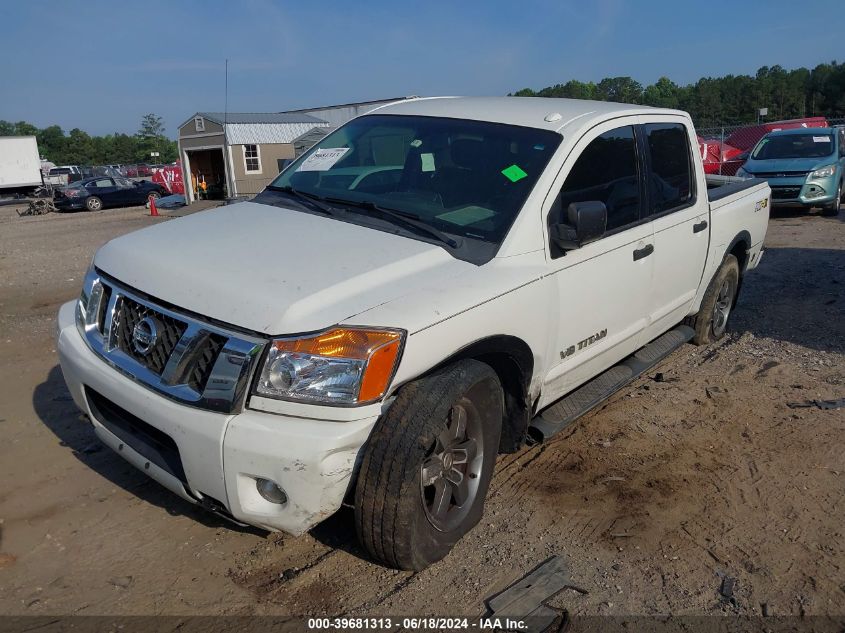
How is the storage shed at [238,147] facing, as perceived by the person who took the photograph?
facing the viewer and to the left of the viewer

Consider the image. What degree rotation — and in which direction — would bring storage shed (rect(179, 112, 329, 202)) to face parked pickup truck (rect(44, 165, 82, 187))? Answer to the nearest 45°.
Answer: approximately 90° to its right

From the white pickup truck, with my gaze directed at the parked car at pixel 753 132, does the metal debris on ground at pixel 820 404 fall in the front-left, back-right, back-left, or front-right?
front-right

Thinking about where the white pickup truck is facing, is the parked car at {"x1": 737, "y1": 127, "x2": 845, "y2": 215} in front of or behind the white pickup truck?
behind

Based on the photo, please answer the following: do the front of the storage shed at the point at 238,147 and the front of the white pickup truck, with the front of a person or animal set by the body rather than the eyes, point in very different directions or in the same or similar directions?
same or similar directions

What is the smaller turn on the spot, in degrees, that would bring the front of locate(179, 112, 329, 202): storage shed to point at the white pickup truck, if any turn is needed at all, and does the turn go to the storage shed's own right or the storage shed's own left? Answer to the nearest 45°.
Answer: approximately 45° to the storage shed's own left

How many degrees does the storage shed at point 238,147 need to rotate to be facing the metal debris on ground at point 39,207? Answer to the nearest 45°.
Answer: approximately 45° to its right

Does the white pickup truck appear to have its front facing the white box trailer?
no

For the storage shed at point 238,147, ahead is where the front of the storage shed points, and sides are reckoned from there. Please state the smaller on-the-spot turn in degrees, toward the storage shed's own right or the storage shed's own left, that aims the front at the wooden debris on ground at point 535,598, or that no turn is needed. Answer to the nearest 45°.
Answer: approximately 45° to the storage shed's own left

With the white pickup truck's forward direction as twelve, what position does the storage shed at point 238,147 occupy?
The storage shed is roughly at 4 o'clock from the white pickup truck.

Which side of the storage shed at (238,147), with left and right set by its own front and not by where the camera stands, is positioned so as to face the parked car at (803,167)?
left

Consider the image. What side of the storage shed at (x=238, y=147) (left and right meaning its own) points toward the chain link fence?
left

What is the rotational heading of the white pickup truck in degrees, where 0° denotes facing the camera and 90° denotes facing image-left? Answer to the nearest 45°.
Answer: approximately 45°

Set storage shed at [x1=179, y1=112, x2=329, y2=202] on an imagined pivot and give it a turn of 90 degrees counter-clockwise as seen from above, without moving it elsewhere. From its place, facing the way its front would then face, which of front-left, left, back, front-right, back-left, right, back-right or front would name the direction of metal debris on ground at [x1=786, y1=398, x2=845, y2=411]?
front-right

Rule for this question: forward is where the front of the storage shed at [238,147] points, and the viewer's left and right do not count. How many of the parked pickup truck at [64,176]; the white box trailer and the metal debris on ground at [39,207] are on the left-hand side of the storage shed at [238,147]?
0

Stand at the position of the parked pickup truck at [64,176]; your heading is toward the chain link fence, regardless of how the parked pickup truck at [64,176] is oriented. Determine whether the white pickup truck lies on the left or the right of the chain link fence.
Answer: right

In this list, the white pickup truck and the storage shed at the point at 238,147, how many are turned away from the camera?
0

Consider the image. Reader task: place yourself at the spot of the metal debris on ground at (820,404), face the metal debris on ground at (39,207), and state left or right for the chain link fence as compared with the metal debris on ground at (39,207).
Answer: right

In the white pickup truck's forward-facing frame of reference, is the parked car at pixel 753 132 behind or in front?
behind
